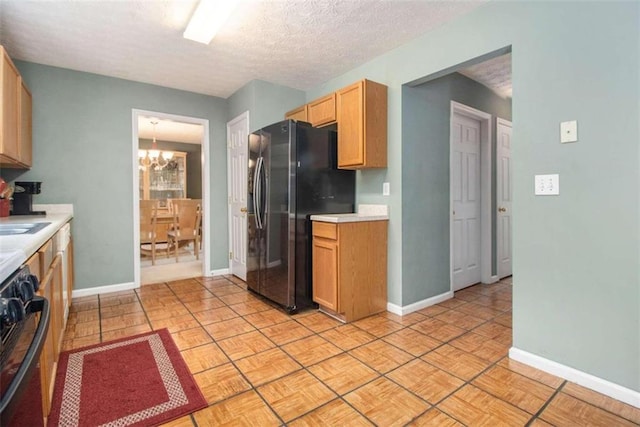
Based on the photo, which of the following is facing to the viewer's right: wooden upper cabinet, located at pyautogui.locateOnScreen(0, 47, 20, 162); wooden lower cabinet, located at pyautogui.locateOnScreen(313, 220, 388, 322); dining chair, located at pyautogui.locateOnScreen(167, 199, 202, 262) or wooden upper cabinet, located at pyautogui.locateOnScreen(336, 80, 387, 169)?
wooden upper cabinet, located at pyautogui.locateOnScreen(0, 47, 20, 162)

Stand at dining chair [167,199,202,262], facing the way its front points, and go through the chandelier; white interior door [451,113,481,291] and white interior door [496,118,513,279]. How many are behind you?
2

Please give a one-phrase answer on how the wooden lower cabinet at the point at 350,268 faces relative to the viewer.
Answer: facing the viewer and to the left of the viewer

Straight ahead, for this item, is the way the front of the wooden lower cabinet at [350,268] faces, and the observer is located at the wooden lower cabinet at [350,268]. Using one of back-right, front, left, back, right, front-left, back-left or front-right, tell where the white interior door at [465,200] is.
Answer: back

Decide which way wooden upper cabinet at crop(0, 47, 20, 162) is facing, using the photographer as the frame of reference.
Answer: facing to the right of the viewer

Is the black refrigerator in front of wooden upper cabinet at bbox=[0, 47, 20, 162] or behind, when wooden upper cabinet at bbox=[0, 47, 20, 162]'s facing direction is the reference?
in front

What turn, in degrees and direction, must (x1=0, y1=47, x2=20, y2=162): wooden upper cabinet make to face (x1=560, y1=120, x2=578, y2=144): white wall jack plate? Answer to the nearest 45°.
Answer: approximately 45° to its right

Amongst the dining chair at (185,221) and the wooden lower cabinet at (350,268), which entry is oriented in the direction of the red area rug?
the wooden lower cabinet

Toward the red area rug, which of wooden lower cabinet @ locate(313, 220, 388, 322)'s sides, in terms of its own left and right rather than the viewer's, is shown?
front

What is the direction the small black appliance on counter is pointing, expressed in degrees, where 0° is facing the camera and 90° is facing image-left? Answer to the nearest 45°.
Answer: approximately 270°

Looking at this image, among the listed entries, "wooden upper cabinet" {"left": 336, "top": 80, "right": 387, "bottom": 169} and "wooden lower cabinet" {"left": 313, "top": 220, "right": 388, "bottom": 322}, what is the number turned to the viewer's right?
0
